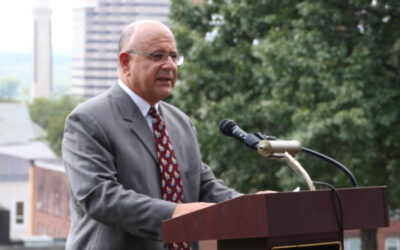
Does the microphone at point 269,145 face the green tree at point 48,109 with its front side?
no

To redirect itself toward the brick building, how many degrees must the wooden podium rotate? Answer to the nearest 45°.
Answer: approximately 135° to its left

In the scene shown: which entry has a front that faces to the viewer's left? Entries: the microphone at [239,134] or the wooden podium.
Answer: the microphone

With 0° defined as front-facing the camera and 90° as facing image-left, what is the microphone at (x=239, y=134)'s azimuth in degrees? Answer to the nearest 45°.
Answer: approximately 90°

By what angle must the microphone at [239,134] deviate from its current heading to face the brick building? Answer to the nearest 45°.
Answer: approximately 90° to its right

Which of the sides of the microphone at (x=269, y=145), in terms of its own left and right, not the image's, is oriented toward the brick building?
right

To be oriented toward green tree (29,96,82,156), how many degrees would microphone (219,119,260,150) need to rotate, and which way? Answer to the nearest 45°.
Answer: approximately 90° to its right
